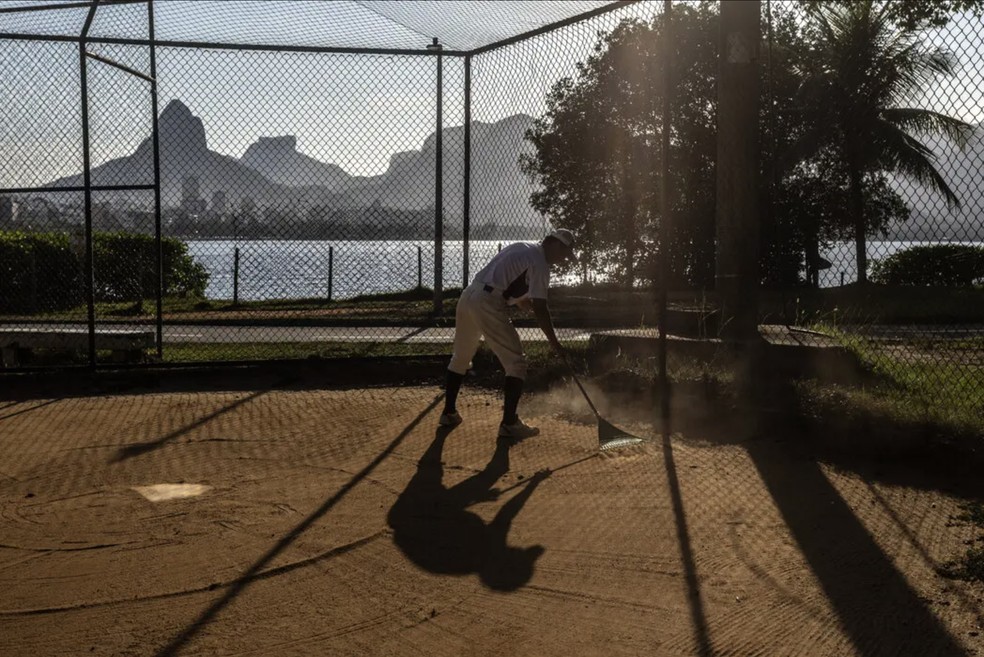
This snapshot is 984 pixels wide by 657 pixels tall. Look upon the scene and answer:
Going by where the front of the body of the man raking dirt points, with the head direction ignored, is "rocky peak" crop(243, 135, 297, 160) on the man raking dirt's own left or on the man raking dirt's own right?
on the man raking dirt's own left

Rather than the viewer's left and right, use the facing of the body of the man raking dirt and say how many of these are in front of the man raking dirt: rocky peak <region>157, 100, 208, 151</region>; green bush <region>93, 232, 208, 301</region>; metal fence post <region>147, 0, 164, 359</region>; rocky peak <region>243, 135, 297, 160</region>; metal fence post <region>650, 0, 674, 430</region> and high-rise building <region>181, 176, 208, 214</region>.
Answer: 1

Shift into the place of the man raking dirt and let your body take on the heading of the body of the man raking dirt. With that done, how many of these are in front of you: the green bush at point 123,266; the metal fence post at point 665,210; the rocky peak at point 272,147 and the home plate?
1

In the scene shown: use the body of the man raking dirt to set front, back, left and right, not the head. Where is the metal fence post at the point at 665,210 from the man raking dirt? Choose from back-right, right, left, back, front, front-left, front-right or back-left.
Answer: front

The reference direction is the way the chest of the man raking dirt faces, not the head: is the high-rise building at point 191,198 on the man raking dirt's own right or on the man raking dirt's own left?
on the man raking dirt's own left

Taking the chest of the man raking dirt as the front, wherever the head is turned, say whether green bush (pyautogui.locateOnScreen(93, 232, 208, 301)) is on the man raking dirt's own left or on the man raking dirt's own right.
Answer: on the man raking dirt's own left

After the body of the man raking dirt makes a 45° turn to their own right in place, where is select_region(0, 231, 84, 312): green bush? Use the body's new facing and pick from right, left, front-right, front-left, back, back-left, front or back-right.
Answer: back

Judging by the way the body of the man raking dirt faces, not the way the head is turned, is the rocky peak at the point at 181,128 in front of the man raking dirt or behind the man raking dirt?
behind

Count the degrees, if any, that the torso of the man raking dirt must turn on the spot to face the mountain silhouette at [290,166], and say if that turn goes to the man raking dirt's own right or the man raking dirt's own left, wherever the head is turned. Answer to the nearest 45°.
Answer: approximately 135° to the man raking dirt's own left

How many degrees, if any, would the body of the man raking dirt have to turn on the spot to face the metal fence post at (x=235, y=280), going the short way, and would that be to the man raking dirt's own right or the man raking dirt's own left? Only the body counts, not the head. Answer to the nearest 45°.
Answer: approximately 135° to the man raking dirt's own left

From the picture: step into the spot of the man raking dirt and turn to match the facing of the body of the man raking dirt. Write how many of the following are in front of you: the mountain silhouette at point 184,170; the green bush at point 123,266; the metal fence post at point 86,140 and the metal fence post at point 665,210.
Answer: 1

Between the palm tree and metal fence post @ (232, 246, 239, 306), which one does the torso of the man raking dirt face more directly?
the palm tree

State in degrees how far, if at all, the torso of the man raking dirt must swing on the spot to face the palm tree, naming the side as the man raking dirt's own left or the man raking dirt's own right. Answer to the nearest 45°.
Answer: approximately 45° to the man raking dirt's own left

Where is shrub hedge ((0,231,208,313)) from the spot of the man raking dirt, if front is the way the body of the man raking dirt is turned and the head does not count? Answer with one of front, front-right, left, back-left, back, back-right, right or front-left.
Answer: back-left

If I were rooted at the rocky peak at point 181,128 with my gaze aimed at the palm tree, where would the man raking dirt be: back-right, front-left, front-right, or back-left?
front-right

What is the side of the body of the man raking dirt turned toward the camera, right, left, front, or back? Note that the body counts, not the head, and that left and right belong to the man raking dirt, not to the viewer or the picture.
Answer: right

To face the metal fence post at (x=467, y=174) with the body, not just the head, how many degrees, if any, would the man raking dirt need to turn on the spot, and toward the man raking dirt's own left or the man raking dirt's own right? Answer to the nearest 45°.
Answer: approximately 90° to the man raking dirt's own left

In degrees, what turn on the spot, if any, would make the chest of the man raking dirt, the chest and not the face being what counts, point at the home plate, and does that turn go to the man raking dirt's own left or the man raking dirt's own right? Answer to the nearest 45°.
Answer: approximately 135° to the man raking dirt's own right

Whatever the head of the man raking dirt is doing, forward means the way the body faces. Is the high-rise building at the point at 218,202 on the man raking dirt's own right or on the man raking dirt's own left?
on the man raking dirt's own left
